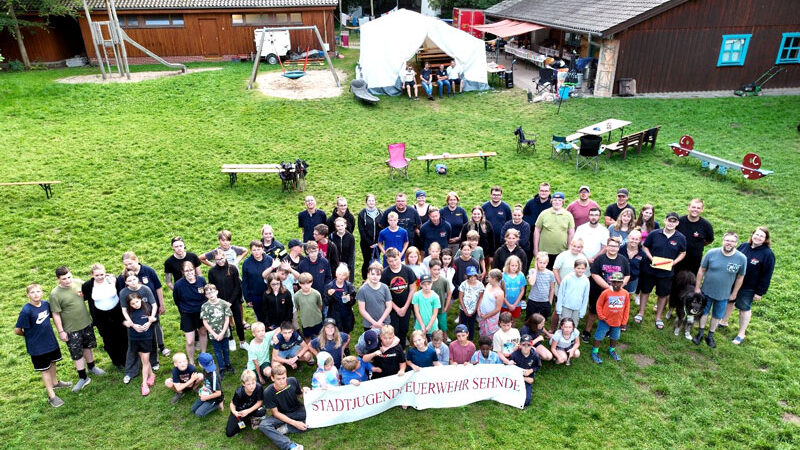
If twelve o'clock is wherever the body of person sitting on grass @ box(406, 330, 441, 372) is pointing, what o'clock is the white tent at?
The white tent is roughly at 6 o'clock from the person sitting on grass.

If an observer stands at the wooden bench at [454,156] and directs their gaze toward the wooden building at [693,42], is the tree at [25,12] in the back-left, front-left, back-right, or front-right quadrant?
back-left

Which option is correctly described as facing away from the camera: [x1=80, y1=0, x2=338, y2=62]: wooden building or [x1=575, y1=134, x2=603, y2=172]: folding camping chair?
the folding camping chair

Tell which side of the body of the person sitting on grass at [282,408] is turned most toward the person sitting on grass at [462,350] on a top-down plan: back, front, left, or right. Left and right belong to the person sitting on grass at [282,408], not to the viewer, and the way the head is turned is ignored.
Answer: left

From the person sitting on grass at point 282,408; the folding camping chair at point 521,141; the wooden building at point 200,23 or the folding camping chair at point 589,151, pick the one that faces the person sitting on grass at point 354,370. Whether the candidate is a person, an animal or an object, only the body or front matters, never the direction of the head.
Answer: the wooden building

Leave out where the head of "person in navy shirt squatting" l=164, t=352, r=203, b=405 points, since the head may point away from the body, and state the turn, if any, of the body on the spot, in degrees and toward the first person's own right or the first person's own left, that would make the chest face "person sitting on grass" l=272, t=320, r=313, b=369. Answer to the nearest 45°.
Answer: approximately 90° to the first person's own left

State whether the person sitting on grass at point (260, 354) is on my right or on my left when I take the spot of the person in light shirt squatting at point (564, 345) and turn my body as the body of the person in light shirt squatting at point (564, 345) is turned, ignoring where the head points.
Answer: on my right

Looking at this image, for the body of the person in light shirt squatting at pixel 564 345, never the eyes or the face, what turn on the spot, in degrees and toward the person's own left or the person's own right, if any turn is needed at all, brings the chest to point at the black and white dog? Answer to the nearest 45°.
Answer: approximately 135° to the person's own left

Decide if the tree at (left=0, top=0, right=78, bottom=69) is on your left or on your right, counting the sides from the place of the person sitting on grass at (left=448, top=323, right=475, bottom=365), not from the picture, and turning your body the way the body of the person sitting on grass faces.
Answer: on your right
